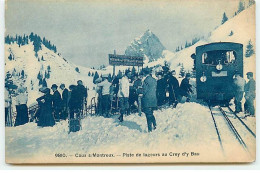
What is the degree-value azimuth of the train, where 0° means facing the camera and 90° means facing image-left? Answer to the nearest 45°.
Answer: approximately 0°

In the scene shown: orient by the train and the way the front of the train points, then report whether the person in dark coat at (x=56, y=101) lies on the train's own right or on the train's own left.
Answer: on the train's own right

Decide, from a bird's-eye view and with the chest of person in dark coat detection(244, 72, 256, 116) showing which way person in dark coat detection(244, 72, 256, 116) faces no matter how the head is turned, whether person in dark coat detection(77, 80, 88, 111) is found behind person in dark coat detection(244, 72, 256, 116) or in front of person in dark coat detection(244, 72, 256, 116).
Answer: in front
